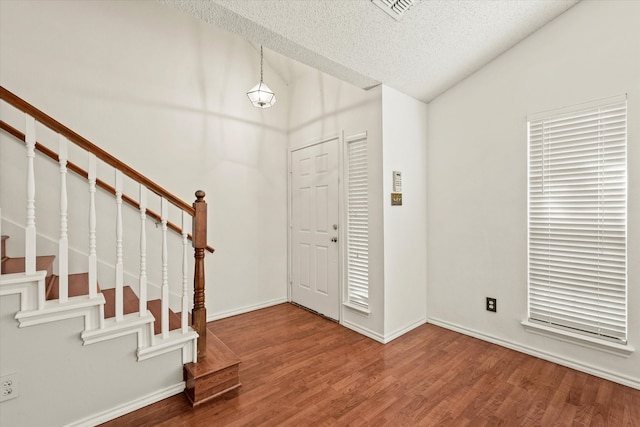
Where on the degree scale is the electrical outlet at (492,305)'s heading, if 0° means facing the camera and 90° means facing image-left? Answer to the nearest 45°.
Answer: approximately 45°

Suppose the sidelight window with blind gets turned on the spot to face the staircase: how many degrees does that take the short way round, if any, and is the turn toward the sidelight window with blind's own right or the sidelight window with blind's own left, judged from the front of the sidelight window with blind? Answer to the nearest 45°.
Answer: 0° — it already faces it

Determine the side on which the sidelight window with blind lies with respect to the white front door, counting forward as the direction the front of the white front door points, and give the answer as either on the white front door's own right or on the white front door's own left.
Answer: on the white front door's own left

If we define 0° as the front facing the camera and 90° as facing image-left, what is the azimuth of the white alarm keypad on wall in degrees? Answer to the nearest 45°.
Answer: approximately 315°

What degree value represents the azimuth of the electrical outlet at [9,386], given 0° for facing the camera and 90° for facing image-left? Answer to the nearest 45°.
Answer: approximately 315°

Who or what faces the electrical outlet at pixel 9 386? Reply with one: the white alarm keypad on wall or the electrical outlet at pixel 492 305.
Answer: the electrical outlet at pixel 492 305

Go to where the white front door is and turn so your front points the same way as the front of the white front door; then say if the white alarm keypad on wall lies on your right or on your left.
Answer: on your left

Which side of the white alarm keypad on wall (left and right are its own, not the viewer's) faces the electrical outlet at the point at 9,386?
right
